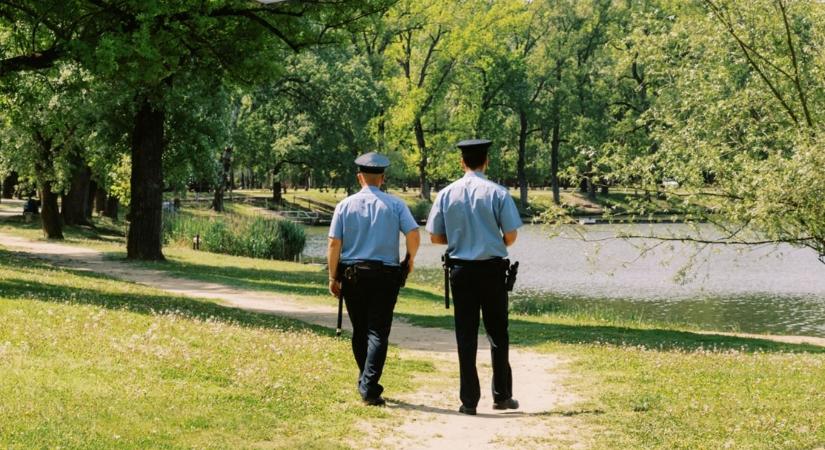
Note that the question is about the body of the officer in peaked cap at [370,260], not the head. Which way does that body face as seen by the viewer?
away from the camera

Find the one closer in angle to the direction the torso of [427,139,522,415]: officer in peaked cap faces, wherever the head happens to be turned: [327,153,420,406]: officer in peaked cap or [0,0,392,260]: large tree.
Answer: the large tree

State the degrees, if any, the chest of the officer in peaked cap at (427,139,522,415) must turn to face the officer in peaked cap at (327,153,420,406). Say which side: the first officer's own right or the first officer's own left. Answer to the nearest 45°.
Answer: approximately 90° to the first officer's own left

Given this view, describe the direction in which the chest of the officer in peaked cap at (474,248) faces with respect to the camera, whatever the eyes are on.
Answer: away from the camera

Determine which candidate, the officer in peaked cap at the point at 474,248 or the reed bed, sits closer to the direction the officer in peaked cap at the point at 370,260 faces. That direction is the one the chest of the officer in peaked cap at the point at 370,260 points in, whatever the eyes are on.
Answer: the reed bed

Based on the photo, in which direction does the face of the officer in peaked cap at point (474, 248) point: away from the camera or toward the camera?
away from the camera

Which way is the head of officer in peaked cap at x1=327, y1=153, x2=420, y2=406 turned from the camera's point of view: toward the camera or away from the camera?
away from the camera

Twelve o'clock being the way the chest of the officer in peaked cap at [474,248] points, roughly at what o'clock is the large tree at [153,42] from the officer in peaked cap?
The large tree is roughly at 11 o'clock from the officer in peaked cap.

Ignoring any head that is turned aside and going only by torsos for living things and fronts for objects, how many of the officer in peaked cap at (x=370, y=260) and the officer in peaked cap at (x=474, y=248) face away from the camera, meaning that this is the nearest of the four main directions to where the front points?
2

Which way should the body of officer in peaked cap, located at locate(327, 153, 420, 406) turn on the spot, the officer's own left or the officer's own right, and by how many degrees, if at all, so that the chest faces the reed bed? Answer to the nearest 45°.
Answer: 0° — they already face it

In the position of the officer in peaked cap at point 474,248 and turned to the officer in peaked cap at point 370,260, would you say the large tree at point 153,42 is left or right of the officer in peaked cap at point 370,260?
right
